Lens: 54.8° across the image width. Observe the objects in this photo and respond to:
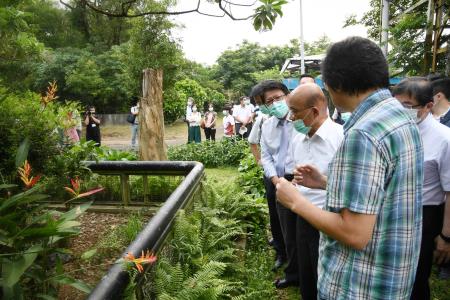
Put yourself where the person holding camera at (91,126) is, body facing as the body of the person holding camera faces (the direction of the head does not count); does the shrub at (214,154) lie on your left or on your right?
on your left

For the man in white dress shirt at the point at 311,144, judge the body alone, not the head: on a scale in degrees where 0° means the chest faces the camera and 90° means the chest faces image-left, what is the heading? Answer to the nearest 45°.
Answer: approximately 45°

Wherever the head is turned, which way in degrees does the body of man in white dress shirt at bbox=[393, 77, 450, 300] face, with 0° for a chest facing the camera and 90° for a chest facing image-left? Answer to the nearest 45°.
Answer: approximately 45°

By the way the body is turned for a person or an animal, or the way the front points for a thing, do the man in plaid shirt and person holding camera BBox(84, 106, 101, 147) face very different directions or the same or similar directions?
very different directions

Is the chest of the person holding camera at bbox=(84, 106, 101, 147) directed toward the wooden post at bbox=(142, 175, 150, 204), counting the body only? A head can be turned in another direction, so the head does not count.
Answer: yes

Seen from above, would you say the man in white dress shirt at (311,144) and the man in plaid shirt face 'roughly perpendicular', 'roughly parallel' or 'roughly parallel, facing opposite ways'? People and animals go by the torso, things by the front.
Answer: roughly perpendicular

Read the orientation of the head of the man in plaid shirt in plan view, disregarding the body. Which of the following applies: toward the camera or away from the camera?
away from the camera

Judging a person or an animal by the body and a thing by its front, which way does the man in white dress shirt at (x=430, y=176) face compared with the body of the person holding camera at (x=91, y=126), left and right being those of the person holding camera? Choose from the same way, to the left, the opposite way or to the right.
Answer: to the right

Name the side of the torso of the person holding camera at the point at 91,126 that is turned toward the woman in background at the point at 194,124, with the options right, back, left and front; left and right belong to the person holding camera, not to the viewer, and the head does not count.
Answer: left
